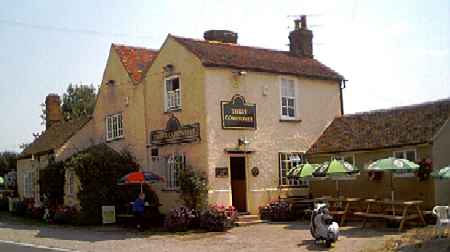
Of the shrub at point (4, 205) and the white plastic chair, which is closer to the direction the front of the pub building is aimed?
the white plastic chair

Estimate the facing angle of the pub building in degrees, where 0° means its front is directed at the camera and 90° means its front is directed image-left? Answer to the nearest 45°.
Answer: approximately 315°

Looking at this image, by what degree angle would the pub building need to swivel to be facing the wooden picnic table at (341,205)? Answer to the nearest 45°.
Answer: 0° — it already faces it

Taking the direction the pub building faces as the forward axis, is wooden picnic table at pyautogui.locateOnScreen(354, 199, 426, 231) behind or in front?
in front

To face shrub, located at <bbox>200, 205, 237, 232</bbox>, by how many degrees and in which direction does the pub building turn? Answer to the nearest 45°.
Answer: approximately 45° to its right

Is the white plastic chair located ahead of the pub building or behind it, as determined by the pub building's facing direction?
ahead

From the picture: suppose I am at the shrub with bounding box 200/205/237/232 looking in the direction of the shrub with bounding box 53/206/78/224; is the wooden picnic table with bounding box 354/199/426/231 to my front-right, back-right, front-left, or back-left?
back-right

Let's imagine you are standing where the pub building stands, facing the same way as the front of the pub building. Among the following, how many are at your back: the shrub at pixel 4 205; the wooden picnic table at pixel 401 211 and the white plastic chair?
1

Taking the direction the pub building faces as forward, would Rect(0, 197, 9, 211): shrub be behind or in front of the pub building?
behind
